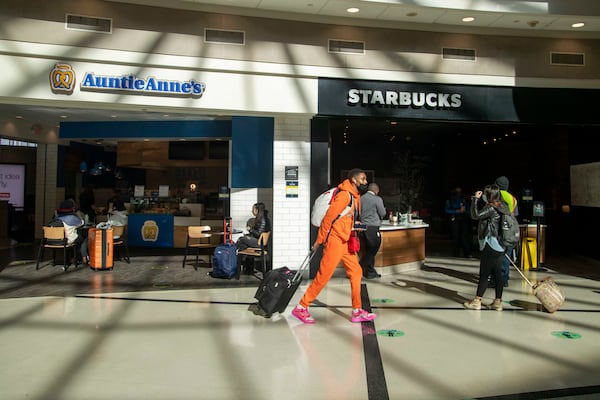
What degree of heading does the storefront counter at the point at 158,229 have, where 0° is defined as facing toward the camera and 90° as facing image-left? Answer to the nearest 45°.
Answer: approximately 0°

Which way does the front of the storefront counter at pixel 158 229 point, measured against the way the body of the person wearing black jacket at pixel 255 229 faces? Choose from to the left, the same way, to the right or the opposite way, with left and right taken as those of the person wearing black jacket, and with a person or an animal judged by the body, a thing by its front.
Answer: to the left

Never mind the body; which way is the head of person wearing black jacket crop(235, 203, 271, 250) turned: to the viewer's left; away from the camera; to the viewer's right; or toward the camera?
to the viewer's left

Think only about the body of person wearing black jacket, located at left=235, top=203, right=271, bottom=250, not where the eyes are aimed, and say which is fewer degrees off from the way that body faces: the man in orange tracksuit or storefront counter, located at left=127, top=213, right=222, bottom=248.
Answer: the storefront counter

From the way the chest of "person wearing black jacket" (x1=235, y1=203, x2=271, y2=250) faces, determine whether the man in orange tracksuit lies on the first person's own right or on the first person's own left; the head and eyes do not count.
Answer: on the first person's own left

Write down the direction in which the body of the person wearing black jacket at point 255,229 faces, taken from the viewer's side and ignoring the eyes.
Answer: to the viewer's left
